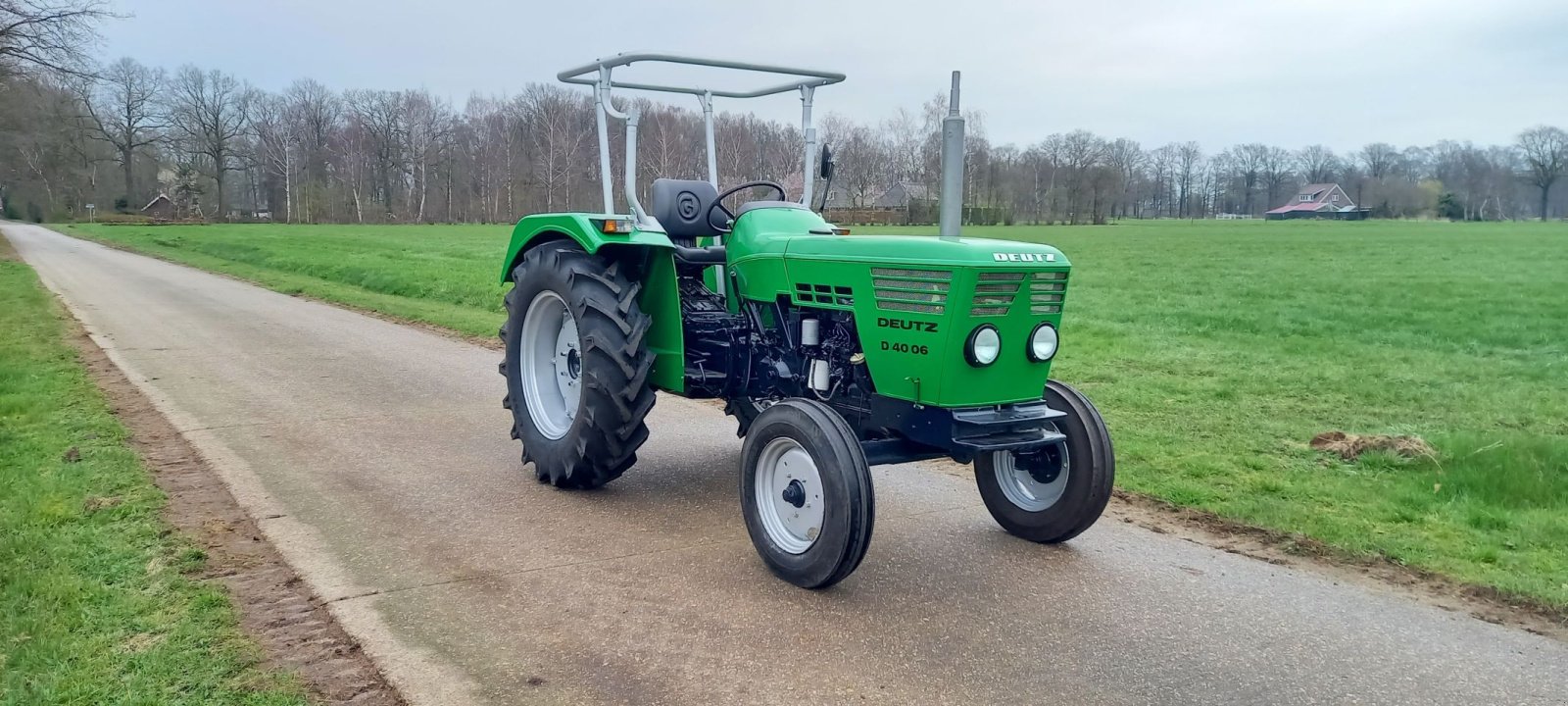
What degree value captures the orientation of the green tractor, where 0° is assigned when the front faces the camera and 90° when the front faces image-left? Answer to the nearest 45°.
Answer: approximately 315°

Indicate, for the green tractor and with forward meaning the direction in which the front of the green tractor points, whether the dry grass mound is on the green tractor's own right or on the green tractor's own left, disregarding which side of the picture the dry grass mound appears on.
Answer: on the green tractor's own left
